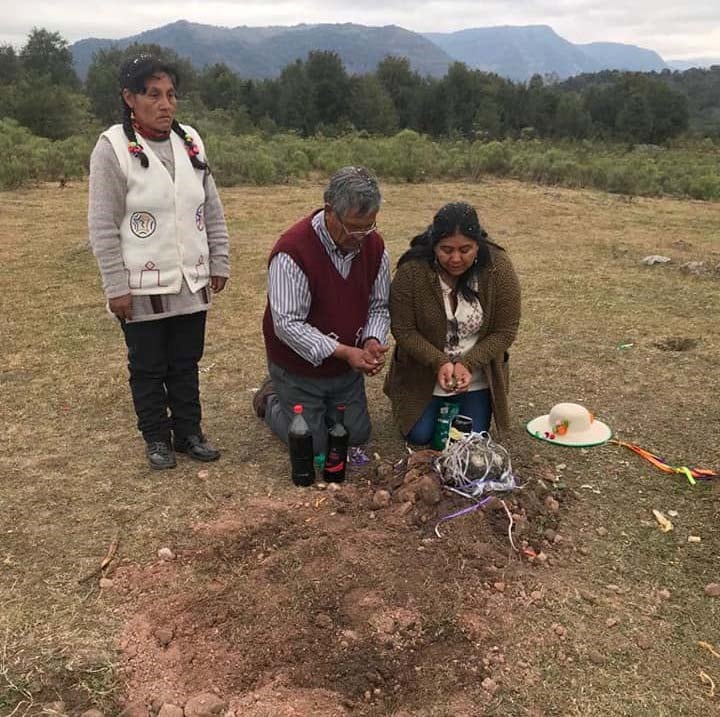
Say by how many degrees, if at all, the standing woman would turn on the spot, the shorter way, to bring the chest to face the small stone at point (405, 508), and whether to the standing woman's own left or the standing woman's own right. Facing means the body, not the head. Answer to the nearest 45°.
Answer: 0° — they already face it

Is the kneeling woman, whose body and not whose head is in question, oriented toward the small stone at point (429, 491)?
yes

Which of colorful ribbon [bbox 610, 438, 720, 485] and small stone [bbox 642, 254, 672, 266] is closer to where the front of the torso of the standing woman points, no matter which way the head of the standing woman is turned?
the colorful ribbon

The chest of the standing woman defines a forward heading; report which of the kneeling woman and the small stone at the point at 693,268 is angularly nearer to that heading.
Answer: the kneeling woman

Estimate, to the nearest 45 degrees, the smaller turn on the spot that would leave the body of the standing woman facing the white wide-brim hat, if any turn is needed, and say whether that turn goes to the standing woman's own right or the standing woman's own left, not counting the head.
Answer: approximately 45° to the standing woman's own left

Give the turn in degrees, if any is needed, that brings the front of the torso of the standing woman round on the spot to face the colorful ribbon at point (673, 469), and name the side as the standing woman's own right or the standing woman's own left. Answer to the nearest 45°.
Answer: approximately 45° to the standing woman's own left

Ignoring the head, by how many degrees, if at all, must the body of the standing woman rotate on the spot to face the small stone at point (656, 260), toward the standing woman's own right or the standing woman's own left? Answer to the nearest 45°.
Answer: approximately 90° to the standing woman's own left

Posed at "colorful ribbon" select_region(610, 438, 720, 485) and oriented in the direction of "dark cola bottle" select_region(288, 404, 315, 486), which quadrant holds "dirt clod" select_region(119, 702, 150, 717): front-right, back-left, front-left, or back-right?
front-left

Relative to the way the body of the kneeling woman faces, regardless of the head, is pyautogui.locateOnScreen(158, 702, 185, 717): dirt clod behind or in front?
in front

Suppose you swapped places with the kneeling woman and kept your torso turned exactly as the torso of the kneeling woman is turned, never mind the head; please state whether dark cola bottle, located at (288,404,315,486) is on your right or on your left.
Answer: on your right

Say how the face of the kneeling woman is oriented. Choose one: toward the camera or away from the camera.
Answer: toward the camera

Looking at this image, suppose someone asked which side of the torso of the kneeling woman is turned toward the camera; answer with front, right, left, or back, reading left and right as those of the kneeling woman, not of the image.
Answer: front

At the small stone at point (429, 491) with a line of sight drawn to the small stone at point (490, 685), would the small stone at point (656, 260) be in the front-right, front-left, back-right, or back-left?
back-left

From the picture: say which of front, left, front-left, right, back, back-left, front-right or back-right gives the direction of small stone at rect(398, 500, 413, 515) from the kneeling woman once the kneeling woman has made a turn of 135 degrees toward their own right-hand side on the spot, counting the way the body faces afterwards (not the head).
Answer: back-left

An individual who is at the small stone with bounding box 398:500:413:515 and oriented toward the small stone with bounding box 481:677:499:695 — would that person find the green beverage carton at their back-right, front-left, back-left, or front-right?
back-left

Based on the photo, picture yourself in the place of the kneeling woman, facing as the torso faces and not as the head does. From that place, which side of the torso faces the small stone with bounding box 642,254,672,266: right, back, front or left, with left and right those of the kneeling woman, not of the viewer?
back
